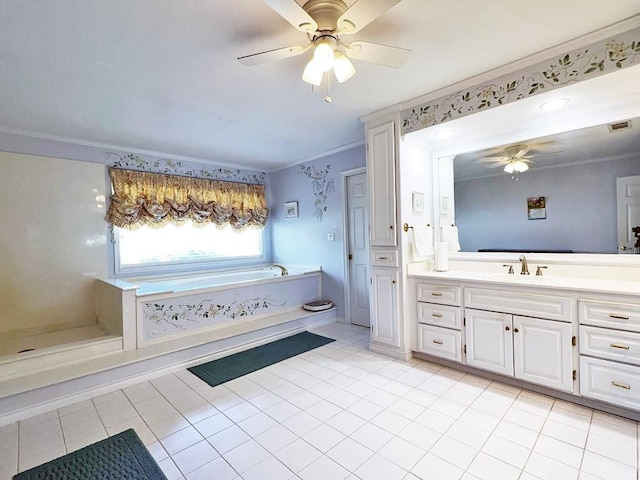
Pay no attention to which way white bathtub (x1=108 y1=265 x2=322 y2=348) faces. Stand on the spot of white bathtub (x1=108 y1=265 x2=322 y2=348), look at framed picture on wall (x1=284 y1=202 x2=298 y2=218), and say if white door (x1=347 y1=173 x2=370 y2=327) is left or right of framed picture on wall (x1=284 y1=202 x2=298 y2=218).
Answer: right

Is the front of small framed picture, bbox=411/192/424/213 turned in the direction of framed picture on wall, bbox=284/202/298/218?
no

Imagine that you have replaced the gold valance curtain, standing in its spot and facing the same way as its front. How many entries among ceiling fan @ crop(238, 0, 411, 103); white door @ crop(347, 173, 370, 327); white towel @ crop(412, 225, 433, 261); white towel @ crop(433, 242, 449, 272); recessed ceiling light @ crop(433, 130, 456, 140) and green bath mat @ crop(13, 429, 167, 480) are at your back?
0

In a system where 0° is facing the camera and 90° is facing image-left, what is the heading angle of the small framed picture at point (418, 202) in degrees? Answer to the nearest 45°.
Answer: approximately 315°

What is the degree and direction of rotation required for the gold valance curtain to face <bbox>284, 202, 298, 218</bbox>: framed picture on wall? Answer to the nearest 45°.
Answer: approximately 45° to its left

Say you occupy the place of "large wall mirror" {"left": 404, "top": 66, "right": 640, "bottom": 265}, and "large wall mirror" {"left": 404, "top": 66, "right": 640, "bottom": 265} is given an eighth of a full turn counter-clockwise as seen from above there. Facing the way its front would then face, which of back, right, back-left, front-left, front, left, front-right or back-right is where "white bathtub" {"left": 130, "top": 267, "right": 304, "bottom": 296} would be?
right

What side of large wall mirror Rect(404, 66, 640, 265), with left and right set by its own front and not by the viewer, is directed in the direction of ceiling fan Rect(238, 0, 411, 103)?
front

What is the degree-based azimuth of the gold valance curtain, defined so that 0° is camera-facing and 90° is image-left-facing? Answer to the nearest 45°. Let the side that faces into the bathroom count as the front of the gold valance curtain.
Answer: approximately 315°

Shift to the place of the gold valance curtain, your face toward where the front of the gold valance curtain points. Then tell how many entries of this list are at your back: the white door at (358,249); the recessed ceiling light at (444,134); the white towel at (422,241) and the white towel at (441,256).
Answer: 0

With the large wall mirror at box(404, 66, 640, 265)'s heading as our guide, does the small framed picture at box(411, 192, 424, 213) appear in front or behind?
in front

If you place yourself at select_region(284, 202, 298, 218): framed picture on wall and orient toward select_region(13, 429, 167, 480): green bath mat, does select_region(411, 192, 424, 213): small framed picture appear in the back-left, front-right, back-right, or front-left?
front-left

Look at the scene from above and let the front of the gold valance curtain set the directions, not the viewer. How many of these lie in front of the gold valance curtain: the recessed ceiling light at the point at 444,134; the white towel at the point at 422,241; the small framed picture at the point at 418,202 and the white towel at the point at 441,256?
4

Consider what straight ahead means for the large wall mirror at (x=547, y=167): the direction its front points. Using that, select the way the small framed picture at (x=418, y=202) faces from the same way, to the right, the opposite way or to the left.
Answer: to the left

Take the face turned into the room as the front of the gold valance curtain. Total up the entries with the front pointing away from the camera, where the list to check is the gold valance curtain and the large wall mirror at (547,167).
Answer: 0
